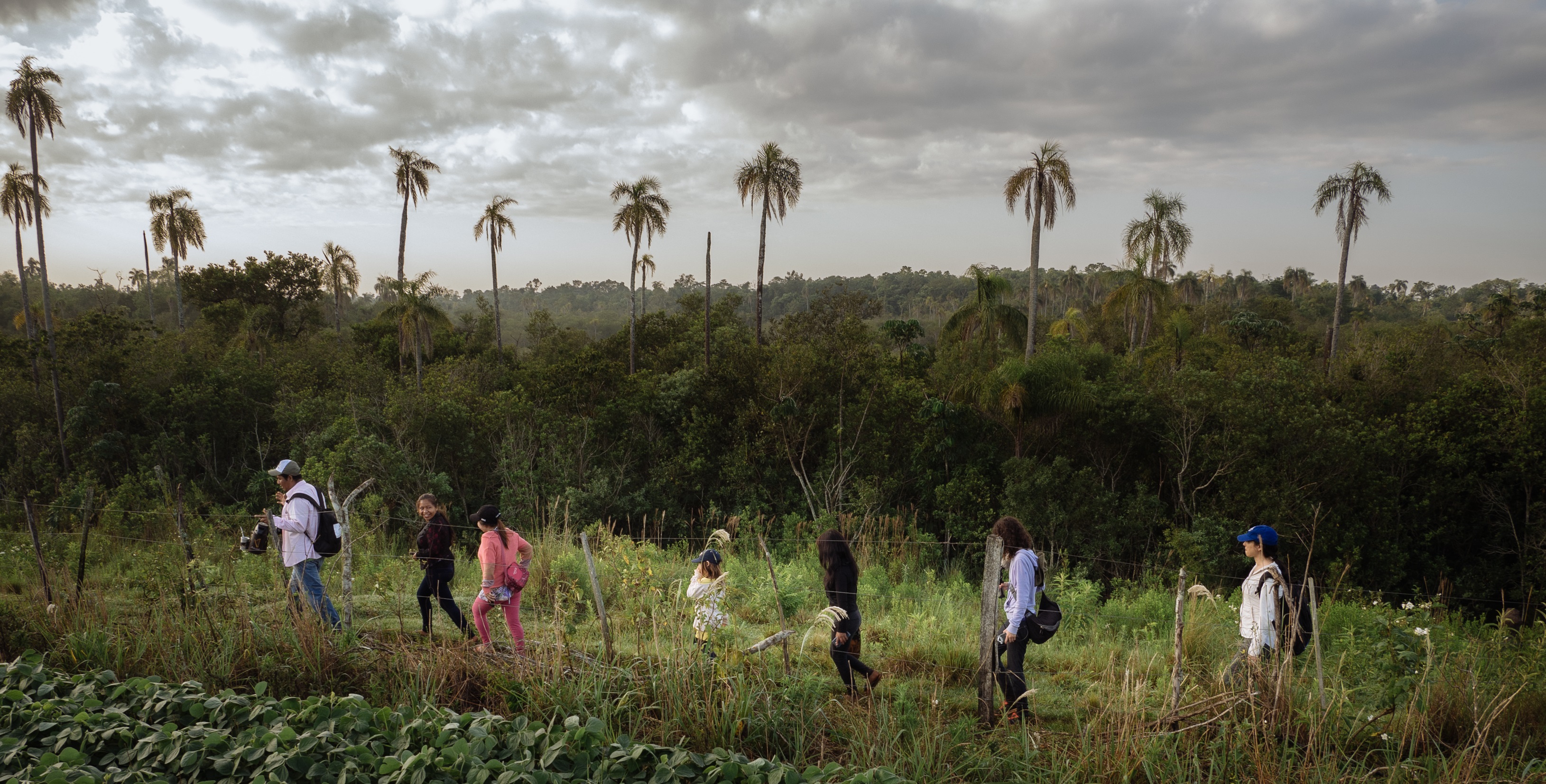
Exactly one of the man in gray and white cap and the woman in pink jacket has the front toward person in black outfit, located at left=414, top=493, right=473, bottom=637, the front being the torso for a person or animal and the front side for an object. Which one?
the woman in pink jacket

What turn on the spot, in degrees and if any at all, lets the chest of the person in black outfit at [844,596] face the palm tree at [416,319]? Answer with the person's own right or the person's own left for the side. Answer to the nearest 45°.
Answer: approximately 45° to the person's own right

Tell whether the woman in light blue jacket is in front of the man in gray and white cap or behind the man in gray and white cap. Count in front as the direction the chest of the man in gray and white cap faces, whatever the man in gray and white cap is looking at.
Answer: behind

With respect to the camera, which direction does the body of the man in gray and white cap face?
to the viewer's left

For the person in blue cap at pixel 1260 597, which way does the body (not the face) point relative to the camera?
to the viewer's left

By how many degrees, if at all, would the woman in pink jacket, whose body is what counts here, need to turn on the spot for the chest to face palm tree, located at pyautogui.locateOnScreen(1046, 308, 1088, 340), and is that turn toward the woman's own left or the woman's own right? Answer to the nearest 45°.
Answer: approximately 90° to the woman's own right

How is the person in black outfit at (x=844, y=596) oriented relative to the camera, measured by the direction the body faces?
to the viewer's left

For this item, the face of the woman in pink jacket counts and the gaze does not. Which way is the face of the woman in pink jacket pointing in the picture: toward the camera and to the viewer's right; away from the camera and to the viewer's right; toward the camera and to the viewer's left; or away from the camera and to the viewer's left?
away from the camera and to the viewer's left

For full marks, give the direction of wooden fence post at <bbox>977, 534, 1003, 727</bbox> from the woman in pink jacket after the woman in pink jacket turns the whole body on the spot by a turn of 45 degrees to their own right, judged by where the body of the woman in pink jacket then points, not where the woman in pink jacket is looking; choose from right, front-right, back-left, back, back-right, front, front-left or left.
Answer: back-right

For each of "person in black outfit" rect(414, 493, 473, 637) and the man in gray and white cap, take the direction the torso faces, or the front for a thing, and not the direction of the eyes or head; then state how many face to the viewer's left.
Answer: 2

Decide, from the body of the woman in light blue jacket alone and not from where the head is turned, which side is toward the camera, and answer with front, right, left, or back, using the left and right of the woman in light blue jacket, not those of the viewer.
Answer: left

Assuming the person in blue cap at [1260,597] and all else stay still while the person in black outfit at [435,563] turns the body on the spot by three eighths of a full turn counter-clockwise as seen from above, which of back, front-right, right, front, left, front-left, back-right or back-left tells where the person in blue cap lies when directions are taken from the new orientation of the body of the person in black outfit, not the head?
front

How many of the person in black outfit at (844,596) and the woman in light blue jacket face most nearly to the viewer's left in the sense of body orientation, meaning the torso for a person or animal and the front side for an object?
2

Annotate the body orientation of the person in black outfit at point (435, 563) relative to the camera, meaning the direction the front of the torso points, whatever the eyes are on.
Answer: to the viewer's left

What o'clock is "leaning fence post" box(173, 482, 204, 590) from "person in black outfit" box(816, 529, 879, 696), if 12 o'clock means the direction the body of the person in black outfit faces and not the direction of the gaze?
The leaning fence post is roughly at 12 o'clock from the person in black outfit.

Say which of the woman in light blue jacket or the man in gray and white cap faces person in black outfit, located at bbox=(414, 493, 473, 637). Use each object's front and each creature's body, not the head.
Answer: the woman in light blue jacket
